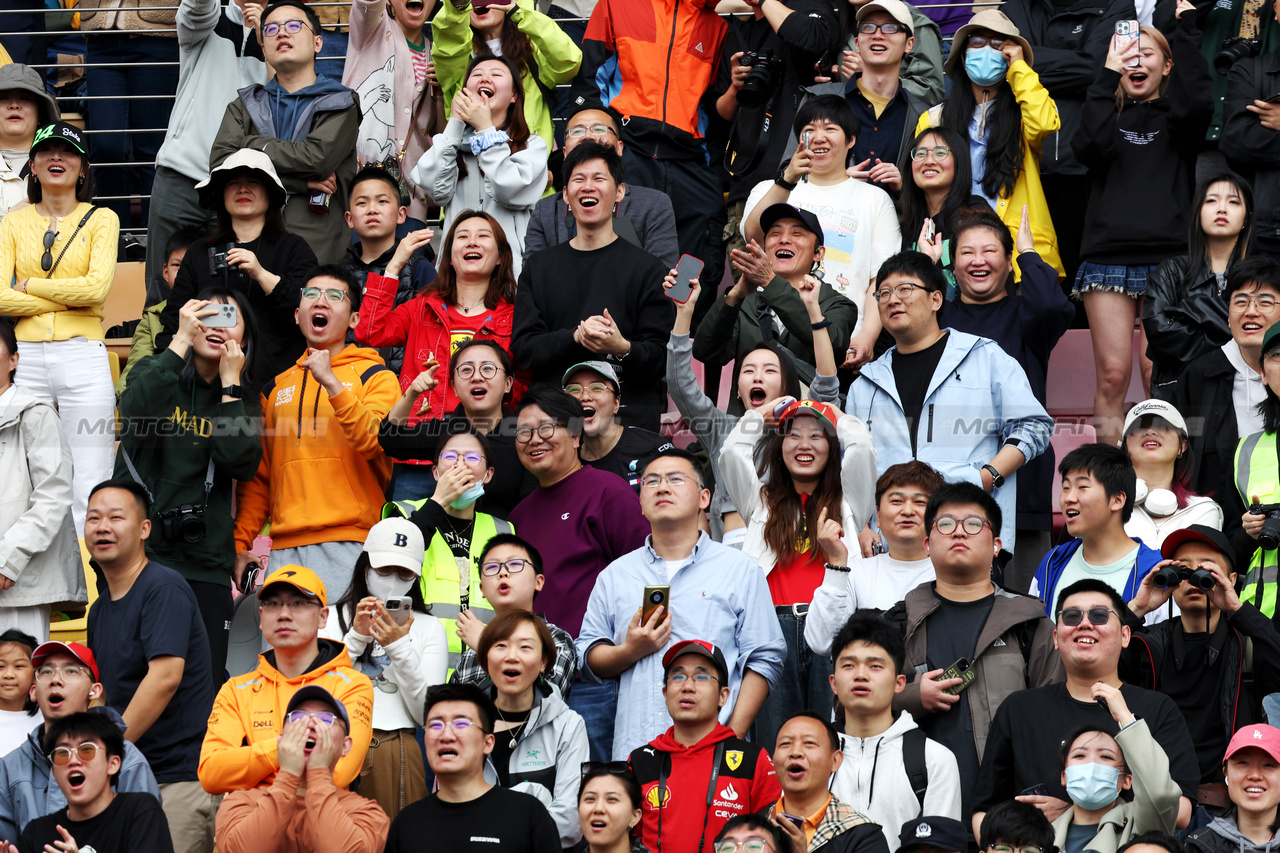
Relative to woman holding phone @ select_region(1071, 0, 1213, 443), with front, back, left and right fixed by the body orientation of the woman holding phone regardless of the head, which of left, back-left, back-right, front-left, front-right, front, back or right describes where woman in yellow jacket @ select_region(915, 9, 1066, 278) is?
right

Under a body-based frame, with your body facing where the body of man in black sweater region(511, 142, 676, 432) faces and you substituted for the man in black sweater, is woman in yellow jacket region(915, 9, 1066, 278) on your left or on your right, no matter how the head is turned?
on your left

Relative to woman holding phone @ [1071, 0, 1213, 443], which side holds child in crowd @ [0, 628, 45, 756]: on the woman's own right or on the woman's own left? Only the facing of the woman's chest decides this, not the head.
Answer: on the woman's own right
